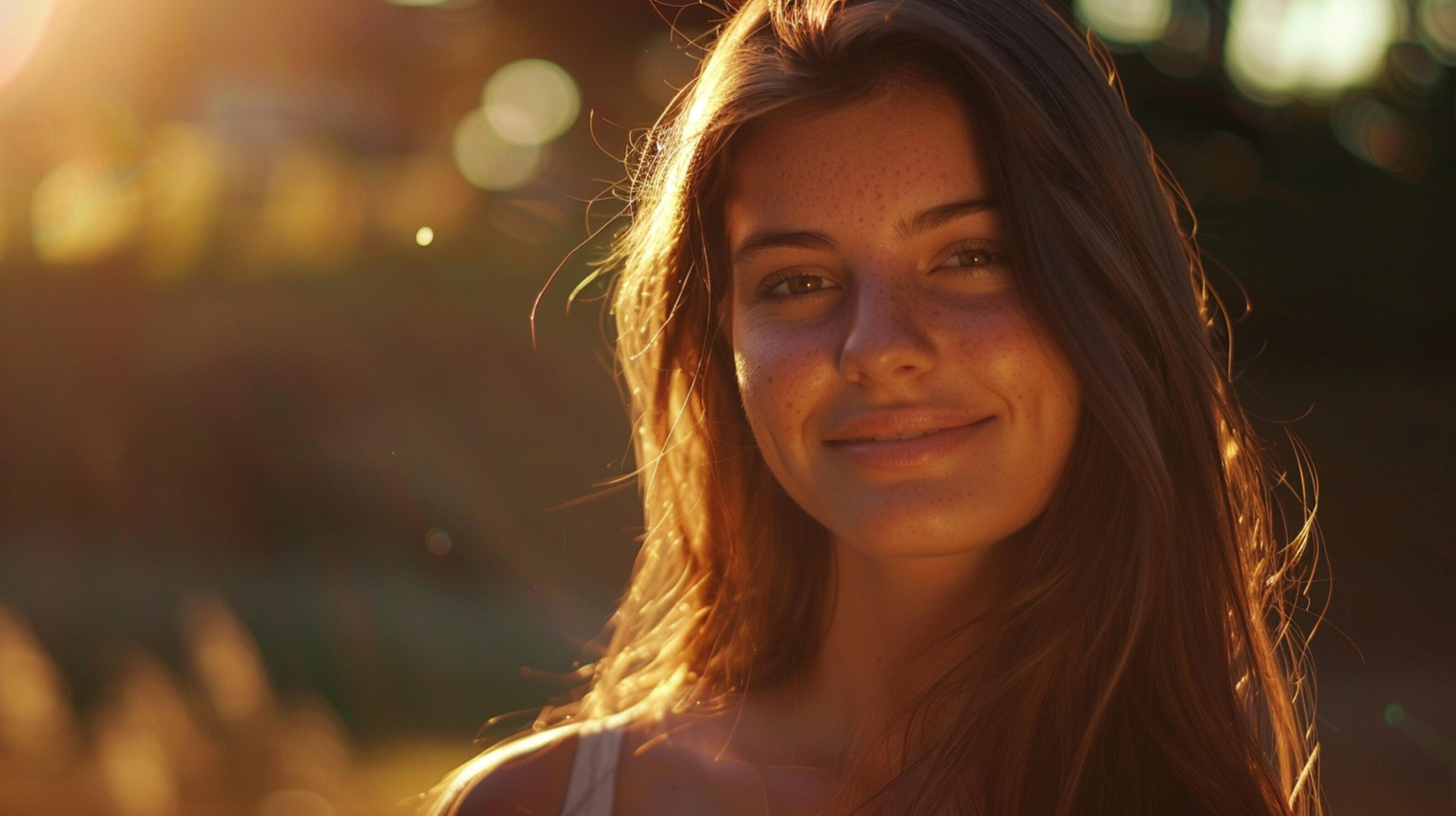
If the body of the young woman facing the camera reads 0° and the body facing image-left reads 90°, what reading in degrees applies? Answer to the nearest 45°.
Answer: approximately 0°
